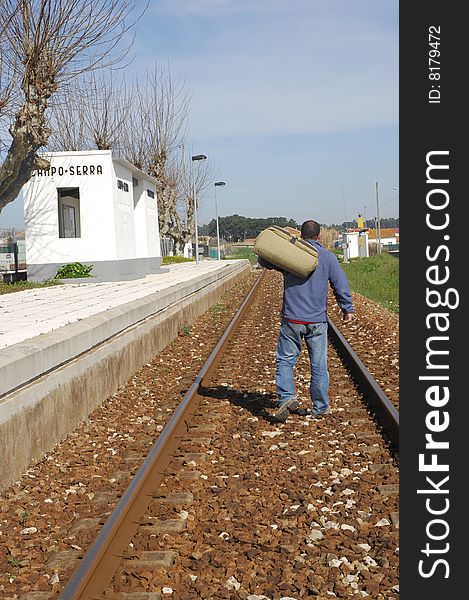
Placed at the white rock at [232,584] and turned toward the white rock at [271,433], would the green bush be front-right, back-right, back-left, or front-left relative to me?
front-left

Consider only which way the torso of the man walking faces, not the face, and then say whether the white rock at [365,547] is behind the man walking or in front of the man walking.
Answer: behind

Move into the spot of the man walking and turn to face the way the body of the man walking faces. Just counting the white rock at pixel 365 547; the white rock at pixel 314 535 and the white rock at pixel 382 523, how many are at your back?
3

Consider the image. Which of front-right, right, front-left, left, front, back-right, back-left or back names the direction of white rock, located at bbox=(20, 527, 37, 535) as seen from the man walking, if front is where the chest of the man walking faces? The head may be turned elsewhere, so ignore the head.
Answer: back-left

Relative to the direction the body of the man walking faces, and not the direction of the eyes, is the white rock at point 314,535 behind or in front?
behind

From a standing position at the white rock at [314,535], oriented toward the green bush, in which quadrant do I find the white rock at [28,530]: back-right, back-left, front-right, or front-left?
front-left

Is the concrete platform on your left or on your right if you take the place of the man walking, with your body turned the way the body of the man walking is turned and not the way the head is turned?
on your left

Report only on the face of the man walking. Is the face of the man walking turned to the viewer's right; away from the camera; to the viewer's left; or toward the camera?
away from the camera

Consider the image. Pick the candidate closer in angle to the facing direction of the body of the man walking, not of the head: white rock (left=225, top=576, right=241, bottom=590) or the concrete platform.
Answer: the concrete platform

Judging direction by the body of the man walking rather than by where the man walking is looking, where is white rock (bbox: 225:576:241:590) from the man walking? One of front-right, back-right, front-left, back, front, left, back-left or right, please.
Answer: back

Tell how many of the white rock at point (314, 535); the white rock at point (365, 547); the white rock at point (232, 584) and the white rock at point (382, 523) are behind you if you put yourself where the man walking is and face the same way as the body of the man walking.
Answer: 4

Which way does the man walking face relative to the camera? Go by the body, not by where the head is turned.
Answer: away from the camera

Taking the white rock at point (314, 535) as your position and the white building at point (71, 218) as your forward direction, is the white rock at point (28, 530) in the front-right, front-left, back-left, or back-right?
front-left

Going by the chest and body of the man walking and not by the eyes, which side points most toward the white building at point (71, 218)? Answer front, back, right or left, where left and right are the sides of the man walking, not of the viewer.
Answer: front

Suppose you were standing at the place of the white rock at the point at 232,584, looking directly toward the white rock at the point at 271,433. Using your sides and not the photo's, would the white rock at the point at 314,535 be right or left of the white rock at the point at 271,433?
right
